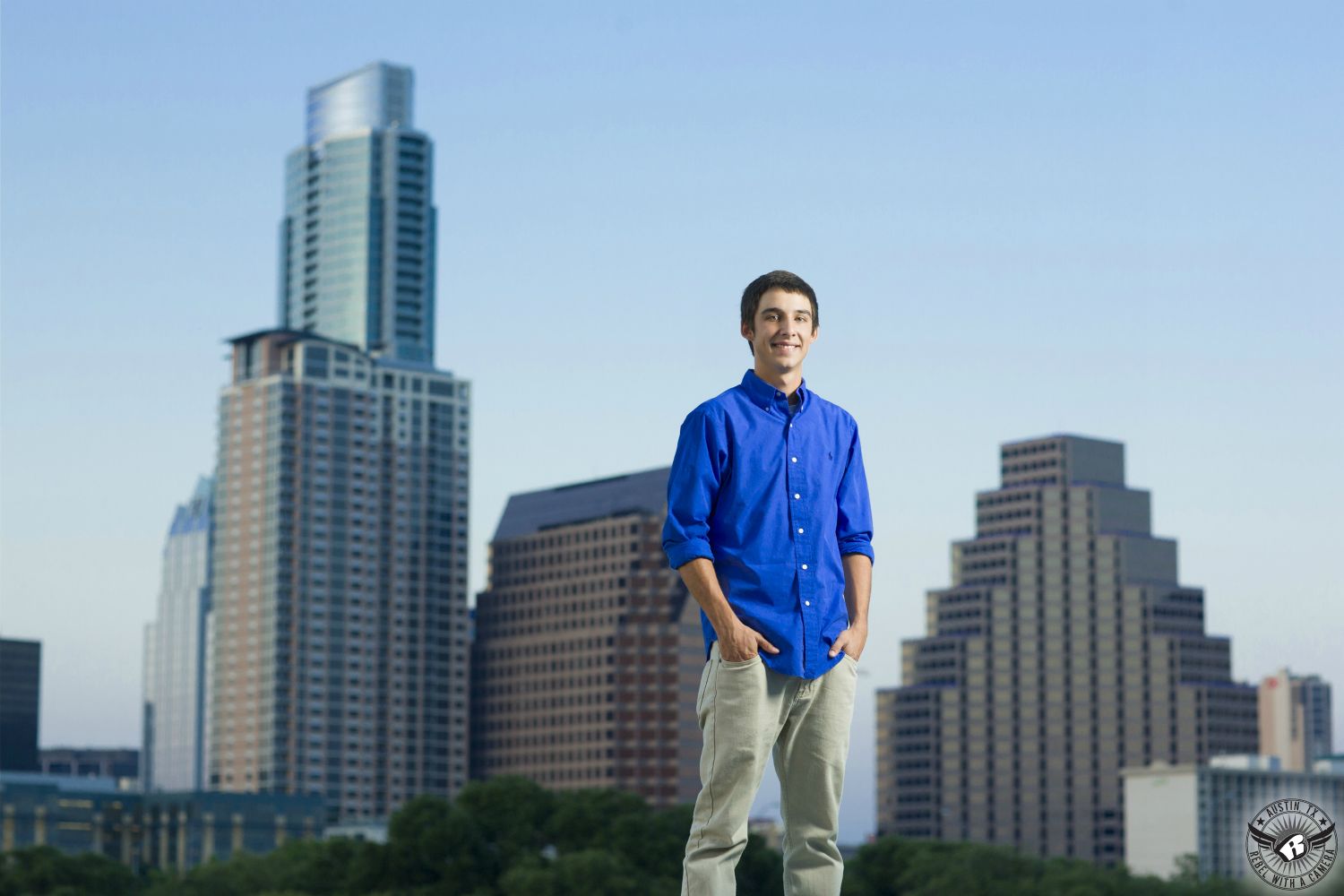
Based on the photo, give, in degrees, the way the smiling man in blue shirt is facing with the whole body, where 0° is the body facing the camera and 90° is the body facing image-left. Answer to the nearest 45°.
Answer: approximately 315°

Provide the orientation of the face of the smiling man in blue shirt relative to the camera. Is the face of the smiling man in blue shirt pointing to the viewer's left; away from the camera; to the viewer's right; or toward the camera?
toward the camera
